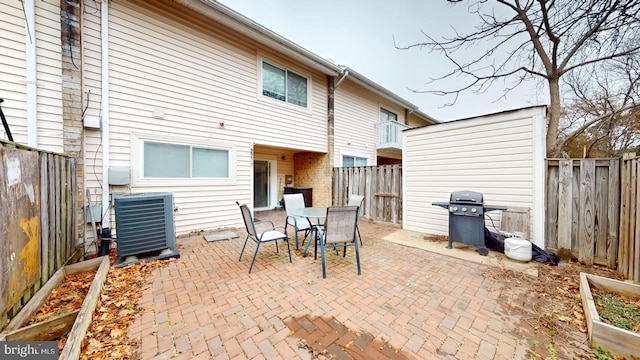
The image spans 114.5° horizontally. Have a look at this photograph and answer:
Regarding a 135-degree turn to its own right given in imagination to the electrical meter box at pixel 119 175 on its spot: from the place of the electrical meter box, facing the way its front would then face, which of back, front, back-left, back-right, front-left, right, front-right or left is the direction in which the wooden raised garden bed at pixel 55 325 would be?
back-left

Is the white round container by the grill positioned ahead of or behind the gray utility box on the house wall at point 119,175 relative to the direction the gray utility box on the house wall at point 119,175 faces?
ahead

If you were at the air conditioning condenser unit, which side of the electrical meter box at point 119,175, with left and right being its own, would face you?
front

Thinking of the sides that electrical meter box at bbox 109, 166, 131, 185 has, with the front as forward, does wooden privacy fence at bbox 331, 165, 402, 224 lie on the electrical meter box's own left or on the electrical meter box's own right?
on the electrical meter box's own left

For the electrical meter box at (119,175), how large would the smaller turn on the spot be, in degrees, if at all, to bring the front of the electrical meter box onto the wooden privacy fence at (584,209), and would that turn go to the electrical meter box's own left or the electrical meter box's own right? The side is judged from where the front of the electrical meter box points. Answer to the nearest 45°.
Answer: approximately 45° to the electrical meter box's own left

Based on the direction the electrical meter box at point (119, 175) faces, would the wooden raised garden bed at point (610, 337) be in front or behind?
in front

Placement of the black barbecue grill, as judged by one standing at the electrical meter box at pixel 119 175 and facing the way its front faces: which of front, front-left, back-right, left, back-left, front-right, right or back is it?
front-left

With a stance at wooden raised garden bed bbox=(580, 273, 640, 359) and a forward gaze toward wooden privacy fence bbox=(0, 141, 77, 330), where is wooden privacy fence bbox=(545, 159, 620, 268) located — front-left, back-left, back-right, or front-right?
back-right

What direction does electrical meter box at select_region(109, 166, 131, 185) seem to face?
toward the camera

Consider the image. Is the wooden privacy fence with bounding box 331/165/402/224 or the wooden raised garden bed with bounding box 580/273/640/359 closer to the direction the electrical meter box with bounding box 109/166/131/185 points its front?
the wooden raised garden bed

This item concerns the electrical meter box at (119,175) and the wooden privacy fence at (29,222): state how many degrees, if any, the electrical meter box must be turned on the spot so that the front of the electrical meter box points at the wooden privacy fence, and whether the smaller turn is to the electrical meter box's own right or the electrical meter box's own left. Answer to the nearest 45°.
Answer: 0° — it already faces it
